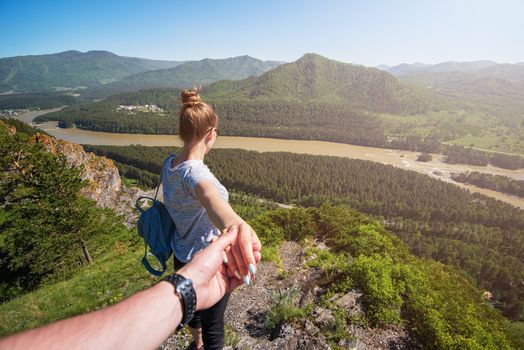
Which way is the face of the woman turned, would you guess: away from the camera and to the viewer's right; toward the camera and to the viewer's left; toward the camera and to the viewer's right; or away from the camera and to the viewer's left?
away from the camera and to the viewer's right

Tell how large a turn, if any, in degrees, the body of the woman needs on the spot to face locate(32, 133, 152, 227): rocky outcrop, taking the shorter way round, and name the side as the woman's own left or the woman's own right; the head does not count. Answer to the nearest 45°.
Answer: approximately 45° to the woman's own left

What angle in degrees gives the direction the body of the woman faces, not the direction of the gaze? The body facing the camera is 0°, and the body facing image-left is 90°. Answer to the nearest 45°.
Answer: approximately 225°
